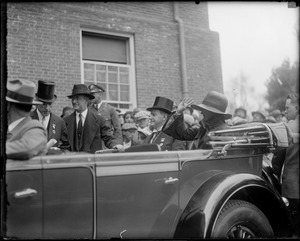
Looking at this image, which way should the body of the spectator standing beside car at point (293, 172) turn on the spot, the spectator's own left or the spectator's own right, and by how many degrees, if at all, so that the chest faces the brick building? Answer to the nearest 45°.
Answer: approximately 45° to the spectator's own right

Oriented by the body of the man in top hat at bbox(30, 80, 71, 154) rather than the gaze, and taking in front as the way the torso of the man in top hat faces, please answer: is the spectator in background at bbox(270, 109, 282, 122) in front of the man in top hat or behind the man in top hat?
behind

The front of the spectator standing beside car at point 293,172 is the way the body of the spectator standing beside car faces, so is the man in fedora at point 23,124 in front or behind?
in front

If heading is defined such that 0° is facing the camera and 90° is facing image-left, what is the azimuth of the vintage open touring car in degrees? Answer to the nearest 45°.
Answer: approximately 90°

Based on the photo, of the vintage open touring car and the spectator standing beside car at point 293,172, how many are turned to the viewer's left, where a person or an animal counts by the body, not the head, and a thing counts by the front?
2

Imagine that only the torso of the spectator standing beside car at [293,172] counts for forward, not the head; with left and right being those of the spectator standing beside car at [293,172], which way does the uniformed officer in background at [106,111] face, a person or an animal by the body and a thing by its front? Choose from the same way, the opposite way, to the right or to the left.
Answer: to the left

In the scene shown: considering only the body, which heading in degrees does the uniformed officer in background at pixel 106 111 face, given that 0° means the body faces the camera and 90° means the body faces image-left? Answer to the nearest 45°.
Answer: approximately 45°

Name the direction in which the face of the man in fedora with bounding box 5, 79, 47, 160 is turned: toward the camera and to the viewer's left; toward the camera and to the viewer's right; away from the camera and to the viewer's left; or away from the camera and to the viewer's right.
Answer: away from the camera and to the viewer's right

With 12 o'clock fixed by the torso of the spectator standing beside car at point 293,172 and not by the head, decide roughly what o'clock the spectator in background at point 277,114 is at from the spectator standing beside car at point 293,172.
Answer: the spectator in background at point 277,114 is roughly at 3 o'clock from the spectator standing beside car at point 293,172.

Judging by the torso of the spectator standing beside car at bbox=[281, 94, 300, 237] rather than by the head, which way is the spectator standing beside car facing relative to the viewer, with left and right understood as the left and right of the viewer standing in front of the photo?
facing to the left of the viewer
